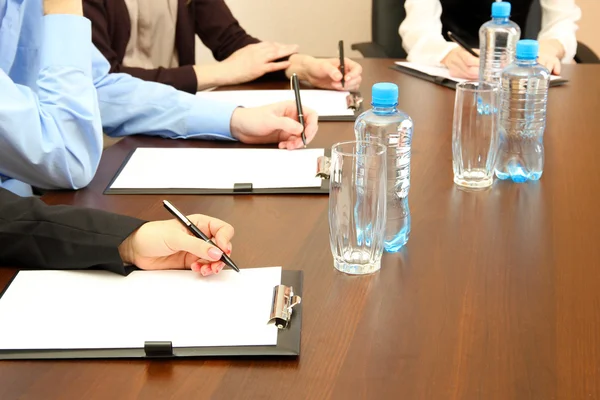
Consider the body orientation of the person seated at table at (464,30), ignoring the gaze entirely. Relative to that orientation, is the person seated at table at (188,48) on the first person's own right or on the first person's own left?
on the first person's own right

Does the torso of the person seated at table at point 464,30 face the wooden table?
yes

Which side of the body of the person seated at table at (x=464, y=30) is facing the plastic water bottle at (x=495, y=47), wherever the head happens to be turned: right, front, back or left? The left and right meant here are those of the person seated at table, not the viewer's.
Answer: front

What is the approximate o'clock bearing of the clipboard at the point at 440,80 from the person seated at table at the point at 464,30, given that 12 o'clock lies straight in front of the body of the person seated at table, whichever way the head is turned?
The clipboard is roughly at 12 o'clock from the person seated at table.

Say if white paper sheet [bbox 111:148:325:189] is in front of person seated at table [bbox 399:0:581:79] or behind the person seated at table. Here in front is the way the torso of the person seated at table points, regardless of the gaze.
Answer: in front

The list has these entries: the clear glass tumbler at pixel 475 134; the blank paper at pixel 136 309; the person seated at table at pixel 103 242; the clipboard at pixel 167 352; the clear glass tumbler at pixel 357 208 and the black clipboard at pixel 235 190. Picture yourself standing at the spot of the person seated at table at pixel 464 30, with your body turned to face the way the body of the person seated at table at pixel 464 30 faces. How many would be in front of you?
6

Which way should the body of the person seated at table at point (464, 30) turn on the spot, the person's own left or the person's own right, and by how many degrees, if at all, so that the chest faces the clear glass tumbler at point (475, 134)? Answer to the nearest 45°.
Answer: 0° — they already face it

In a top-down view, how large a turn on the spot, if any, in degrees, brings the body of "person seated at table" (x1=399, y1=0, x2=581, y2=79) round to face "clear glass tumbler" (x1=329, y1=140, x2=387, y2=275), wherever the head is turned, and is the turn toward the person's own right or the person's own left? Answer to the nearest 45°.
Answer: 0° — they already face it

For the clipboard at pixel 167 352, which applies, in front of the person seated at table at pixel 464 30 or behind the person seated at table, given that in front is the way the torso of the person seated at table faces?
in front

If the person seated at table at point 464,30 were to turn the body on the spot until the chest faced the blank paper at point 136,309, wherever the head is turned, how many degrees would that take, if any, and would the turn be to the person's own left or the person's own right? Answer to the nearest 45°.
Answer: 0° — they already face it

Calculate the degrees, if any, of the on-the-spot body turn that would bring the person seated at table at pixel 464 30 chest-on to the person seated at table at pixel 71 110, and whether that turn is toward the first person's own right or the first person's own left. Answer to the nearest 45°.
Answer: approximately 45° to the first person's own right

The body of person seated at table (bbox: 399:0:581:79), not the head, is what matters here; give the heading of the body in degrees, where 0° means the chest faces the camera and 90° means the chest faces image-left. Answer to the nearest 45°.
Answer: approximately 0°
